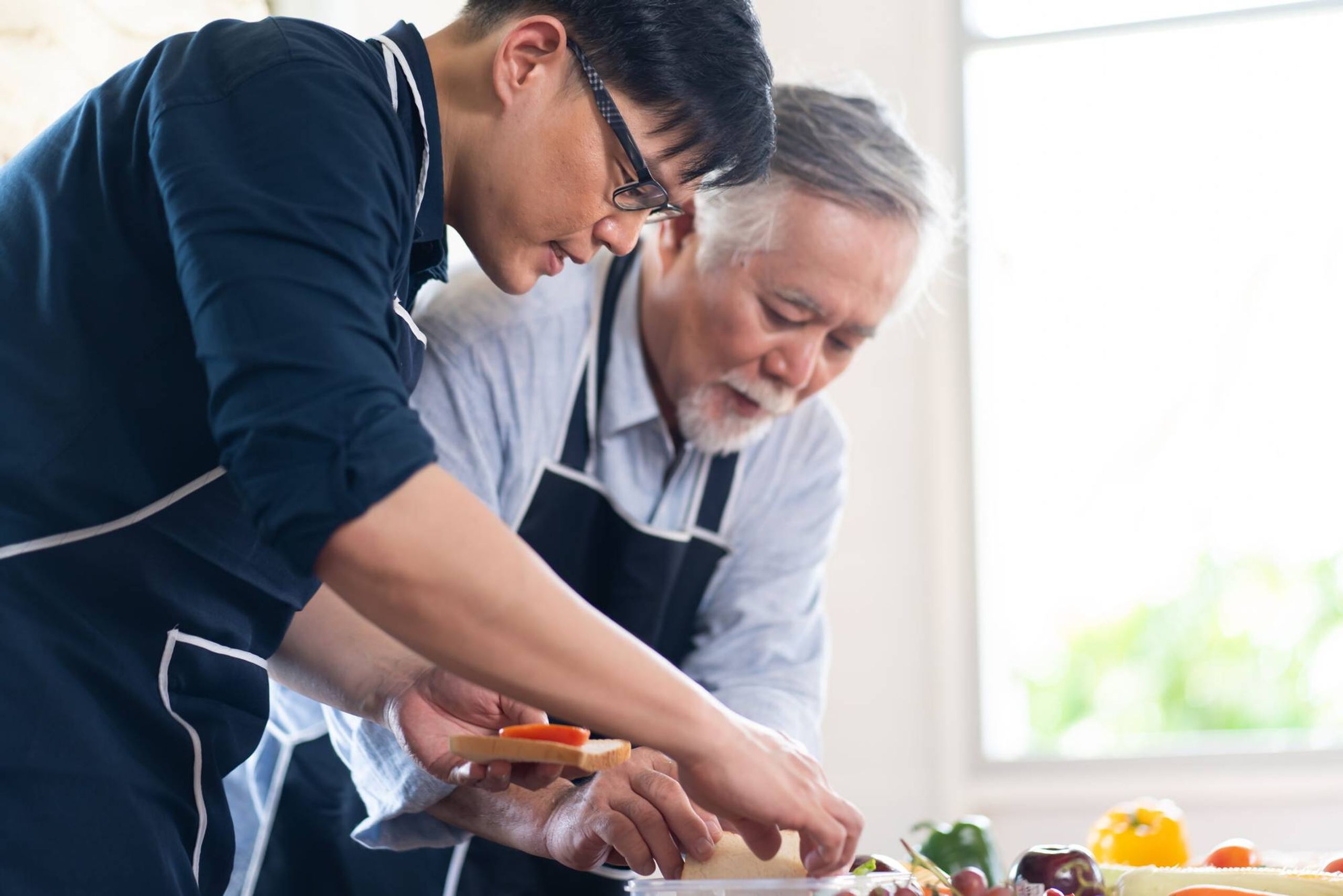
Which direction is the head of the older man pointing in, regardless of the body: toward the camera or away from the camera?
toward the camera

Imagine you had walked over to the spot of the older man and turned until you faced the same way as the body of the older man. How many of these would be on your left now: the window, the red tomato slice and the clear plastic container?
1

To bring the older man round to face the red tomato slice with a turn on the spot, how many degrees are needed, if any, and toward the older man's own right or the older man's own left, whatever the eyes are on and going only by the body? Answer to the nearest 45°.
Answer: approximately 45° to the older man's own right

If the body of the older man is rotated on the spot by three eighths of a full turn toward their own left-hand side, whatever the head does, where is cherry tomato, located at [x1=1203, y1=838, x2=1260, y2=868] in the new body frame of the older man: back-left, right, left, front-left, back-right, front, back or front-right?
back-right

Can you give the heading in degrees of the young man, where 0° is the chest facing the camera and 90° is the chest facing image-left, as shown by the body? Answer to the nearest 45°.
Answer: approximately 270°

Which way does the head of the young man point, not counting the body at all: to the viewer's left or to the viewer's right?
to the viewer's right

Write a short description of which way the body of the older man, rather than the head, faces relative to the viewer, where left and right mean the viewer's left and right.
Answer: facing the viewer and to the right of the viewer
